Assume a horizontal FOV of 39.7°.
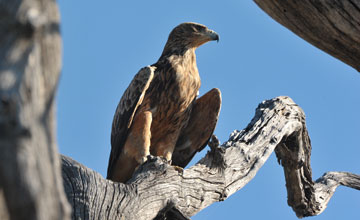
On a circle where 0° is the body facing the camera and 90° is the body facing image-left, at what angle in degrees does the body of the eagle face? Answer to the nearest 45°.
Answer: approximately 315°

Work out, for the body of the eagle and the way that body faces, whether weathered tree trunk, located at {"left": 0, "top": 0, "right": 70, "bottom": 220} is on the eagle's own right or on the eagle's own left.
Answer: on the eagle's own right
